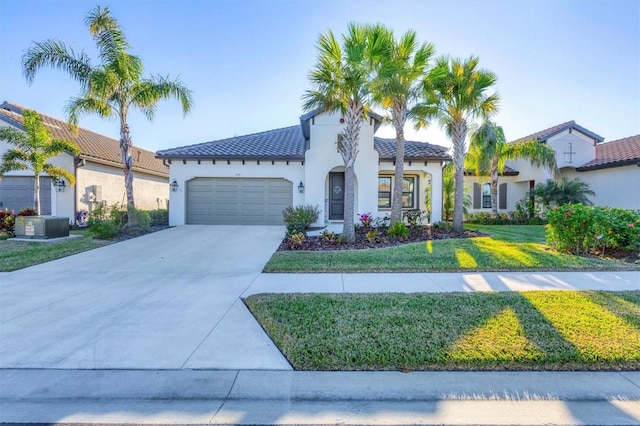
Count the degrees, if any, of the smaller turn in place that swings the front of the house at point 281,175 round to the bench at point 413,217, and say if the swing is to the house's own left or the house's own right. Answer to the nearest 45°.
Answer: approximately 90° to the house's own left

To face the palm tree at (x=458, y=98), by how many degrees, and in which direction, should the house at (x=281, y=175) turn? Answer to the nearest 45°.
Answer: approximately 45° to its left

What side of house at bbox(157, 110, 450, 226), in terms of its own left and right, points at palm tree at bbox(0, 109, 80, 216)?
right

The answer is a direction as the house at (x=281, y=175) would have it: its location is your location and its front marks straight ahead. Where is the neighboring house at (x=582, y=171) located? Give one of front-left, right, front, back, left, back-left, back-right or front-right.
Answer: left

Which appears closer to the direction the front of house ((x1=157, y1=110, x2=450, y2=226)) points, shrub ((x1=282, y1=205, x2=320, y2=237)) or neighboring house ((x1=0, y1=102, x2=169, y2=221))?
the shrub

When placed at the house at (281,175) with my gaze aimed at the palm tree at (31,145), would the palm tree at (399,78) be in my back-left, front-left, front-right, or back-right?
back-left

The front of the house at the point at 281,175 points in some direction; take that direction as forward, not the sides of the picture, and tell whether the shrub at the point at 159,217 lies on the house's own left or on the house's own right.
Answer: on the house's own right

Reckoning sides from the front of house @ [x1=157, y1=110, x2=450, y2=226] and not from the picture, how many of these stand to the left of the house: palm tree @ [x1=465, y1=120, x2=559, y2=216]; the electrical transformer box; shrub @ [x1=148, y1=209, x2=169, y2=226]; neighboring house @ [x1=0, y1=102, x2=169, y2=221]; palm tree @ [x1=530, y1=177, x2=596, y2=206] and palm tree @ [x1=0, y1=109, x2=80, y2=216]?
2

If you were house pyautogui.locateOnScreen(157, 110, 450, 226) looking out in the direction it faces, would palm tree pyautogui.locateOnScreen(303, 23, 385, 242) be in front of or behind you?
in front

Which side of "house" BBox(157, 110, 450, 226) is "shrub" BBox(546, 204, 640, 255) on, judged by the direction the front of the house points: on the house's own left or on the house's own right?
on the house's own left

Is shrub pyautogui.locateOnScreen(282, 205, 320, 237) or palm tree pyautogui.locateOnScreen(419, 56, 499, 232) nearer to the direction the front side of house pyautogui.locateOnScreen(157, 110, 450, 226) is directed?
the shrub

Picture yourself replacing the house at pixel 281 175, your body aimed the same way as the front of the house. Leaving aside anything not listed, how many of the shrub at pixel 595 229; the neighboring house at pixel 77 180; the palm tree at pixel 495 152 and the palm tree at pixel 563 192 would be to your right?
1

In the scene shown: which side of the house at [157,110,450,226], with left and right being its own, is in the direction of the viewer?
front

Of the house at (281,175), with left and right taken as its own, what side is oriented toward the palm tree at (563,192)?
left

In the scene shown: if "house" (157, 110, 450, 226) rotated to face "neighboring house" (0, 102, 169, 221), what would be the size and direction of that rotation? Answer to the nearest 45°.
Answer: approximately 90° to its right
